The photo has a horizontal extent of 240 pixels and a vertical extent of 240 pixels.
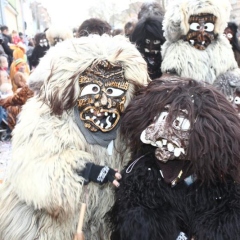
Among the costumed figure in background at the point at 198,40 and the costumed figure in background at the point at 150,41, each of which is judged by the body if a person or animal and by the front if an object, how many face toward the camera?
2

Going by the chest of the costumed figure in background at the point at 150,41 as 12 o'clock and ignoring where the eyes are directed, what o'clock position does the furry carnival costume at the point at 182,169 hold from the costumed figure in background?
The furry carnival costume is roughly at 12 o'clock from the costumed figure in background.

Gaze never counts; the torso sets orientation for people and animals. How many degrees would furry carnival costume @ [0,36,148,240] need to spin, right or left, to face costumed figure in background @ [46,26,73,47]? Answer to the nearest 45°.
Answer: approximately 135° to its left

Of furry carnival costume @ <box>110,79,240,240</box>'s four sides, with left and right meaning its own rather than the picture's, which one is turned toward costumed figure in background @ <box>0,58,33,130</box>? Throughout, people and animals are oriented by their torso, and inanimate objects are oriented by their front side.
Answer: right

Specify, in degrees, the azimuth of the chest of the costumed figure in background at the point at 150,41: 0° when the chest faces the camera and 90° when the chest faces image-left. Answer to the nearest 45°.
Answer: approximately 0°

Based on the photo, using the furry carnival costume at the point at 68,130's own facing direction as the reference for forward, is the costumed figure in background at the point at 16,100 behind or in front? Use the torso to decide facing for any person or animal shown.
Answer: behind

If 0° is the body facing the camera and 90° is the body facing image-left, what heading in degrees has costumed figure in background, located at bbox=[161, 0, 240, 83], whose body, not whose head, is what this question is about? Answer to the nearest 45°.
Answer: approximately 0°

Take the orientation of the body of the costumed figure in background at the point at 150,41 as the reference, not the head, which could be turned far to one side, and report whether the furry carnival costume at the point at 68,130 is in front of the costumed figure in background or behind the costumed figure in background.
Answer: in front
